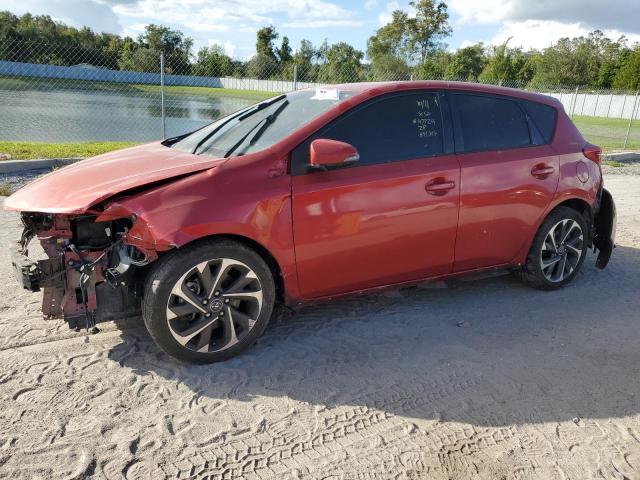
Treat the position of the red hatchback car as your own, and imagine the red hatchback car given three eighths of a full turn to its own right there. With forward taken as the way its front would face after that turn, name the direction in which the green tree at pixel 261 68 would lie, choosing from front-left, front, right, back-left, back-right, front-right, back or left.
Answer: front

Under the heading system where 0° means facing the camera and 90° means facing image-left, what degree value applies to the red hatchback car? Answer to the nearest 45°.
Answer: approximately 45°

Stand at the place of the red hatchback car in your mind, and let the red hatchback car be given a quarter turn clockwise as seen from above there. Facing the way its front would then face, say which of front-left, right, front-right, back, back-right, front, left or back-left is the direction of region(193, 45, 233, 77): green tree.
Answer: front-right

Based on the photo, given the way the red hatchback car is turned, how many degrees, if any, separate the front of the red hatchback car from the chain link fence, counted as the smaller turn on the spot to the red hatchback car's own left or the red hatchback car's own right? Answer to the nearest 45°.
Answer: approximately 135° to the red hatchback car's own right
